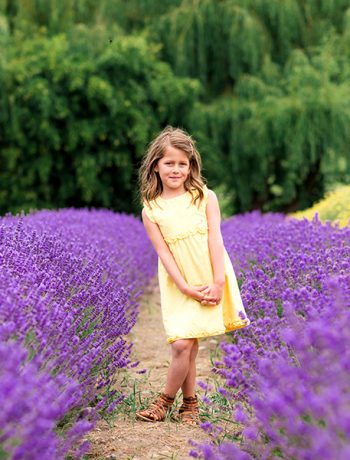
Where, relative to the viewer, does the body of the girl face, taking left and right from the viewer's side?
facing the viewer

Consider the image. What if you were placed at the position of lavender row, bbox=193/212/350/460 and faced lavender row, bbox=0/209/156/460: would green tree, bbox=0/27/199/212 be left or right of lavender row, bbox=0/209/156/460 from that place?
right

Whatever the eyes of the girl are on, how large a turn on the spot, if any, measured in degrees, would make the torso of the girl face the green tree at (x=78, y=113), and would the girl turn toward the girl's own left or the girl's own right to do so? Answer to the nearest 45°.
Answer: approximately 180°

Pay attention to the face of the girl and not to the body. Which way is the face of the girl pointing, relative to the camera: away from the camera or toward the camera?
toward the camera

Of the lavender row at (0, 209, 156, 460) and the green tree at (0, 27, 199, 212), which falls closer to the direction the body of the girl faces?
the lavender row
